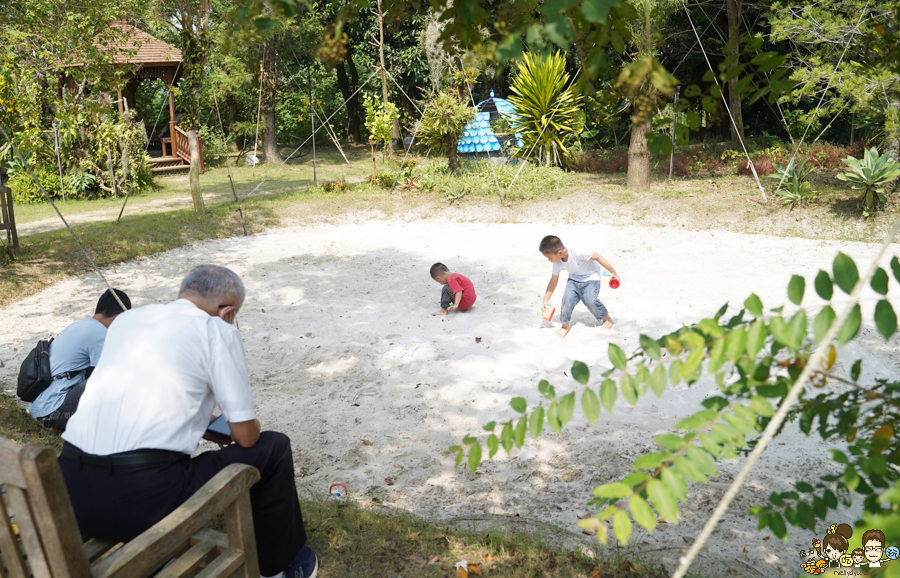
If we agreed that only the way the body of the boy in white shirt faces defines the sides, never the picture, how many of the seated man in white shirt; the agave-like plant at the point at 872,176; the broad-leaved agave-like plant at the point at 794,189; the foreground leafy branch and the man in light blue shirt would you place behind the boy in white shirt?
2

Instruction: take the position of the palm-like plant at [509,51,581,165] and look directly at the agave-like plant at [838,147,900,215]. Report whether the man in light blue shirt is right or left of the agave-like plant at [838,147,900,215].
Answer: right

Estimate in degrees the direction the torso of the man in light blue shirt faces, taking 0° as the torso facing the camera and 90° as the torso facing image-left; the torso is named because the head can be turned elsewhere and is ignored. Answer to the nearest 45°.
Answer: approximately 225°

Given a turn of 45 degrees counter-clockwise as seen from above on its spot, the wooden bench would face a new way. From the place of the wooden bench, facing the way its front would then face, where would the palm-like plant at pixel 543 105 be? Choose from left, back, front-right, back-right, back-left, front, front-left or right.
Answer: front-right

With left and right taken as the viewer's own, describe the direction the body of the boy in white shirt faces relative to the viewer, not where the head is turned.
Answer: facing the viewer and to the left of the viewer

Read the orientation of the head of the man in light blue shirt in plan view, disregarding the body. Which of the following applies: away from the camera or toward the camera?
away from the camera

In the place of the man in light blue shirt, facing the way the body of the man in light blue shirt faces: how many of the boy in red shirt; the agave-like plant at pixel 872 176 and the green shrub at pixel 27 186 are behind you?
0

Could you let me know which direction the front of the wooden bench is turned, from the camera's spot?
facing away from the viewer and to the right of the viewer

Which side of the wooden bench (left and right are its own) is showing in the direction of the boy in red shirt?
front

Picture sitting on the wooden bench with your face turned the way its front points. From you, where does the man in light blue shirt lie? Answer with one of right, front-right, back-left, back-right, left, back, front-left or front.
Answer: front-left

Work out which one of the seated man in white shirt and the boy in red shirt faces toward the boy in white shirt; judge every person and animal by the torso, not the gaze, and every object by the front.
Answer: the seated man in white shirt

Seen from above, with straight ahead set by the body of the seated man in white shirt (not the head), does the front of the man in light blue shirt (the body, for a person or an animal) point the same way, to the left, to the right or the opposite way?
the same way

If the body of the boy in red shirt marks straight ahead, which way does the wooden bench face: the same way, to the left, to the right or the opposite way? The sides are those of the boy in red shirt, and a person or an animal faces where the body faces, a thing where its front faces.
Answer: to the right

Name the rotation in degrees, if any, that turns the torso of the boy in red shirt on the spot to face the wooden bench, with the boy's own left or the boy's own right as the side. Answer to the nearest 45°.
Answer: approximately 90° to the boy's own left

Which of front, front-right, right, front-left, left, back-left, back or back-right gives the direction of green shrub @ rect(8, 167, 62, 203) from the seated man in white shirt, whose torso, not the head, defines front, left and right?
front-left

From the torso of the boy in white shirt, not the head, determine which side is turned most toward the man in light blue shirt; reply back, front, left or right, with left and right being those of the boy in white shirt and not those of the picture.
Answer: front

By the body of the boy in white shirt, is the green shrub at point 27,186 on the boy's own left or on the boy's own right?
on the boy's own right

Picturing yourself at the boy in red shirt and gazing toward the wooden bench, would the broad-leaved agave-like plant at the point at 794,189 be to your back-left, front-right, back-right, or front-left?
back-left

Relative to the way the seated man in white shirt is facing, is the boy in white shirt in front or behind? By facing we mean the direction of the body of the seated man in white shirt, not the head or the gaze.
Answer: in front

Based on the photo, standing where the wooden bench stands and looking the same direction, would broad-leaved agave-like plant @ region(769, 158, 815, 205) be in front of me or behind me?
in front

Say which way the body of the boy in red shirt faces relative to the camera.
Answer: to the viewer's left
